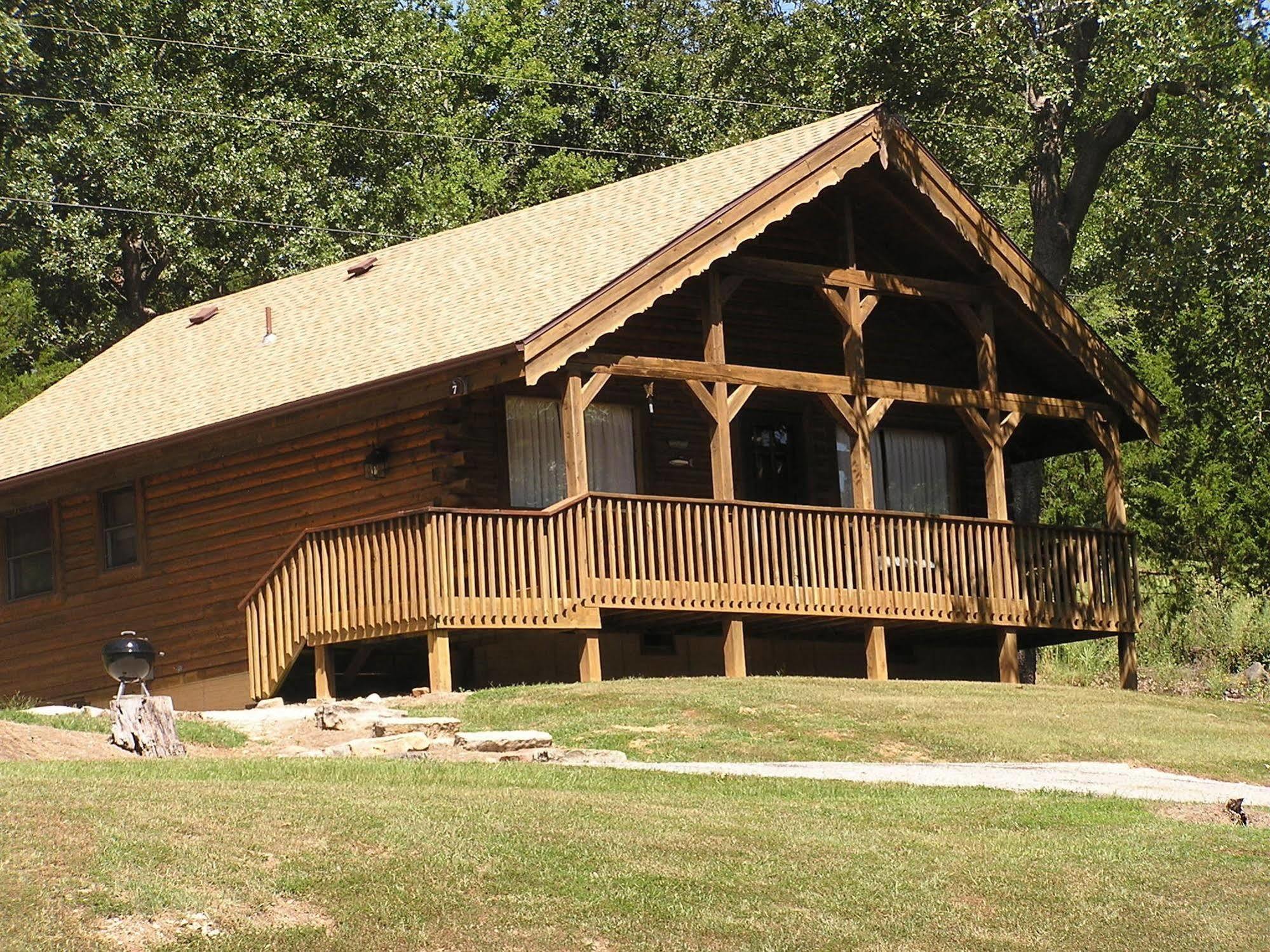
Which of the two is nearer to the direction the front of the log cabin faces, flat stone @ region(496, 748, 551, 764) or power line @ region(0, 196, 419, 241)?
the flat stone

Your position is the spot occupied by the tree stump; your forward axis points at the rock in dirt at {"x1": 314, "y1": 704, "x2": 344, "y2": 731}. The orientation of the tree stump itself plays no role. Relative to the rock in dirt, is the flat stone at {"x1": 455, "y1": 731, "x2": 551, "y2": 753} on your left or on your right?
right

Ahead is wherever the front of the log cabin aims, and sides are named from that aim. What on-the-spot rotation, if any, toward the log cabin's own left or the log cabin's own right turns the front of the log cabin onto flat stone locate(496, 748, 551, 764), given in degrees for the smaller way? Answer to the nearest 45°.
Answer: approximately 45° to the log cabin's own right

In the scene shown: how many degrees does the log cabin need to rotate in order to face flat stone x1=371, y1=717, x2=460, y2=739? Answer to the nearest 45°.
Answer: approximately 45° to its right

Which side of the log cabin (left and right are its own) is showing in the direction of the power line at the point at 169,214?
back

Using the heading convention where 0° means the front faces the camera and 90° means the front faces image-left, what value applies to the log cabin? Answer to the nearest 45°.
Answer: approximately 315°

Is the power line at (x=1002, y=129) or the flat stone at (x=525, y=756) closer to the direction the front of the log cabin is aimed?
the flat stone

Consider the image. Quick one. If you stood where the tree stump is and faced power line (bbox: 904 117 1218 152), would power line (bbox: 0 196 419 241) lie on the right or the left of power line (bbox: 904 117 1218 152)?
left

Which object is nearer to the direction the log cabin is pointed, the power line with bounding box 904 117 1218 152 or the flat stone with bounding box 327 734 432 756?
the flat stone

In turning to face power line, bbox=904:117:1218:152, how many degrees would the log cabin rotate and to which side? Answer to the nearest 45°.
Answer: approximately 90° to its left

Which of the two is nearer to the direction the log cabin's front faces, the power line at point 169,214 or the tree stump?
the tree stump

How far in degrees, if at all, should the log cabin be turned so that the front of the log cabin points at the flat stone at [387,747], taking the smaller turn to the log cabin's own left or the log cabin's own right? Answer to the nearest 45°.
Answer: approximately 45° to the log cabin's own right

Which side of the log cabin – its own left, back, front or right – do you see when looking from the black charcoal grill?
right
